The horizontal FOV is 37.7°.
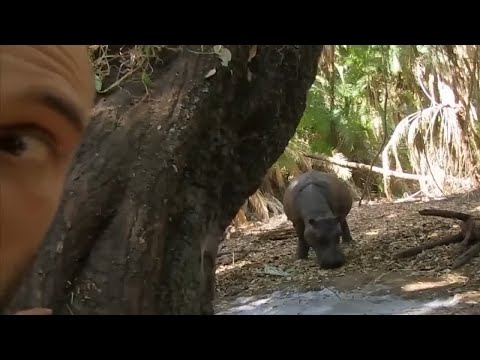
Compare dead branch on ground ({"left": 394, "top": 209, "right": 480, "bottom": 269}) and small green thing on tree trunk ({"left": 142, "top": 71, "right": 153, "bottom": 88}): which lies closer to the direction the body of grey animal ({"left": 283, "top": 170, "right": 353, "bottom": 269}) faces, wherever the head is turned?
the small green thing on tree trunk

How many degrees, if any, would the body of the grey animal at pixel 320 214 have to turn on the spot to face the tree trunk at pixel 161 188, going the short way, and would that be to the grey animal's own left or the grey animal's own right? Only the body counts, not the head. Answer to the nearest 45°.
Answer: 0° — it already faces it

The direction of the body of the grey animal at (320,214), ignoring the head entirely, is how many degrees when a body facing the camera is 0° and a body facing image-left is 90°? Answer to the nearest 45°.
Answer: approximately 0°

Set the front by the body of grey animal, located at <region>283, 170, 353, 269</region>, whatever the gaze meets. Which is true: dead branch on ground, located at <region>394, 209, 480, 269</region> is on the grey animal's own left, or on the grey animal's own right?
on the grey animal's own left

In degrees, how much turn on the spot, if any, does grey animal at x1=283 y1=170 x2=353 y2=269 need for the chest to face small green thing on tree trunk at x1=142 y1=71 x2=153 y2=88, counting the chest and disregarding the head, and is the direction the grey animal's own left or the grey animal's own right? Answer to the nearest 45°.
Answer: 0° — it already faces it

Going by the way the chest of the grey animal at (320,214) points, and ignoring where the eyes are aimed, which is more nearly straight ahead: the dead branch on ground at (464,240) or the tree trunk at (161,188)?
the tree trunk
